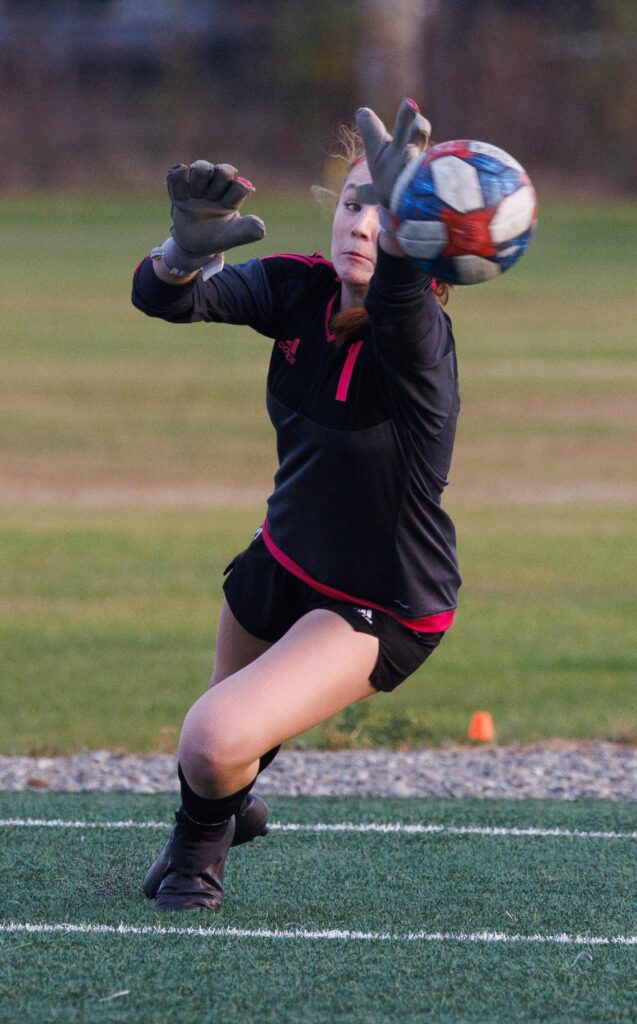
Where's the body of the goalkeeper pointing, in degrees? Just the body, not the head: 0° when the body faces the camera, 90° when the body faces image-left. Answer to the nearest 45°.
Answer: approximately 45°

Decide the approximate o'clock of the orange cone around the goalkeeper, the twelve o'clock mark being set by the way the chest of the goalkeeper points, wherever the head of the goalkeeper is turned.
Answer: The orange cone is roughly at 5 o'clock from the goalkeeper.
